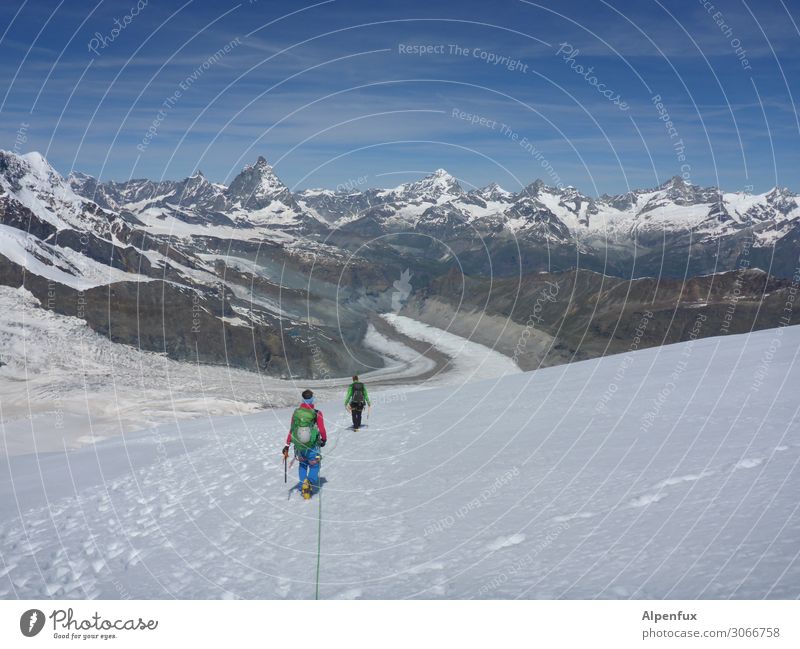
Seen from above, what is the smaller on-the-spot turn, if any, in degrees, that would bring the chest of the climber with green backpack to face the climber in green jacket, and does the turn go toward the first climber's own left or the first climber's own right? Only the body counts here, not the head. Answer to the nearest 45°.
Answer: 0° — they already face them

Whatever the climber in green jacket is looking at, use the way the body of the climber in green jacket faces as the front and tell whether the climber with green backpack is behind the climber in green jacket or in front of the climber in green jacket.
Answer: behind

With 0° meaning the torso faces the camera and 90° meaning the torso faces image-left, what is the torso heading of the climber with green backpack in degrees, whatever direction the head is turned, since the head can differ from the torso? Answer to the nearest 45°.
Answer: approximately 180°

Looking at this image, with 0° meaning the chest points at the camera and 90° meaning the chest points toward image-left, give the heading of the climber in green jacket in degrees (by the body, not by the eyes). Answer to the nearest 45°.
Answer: approximately 180°

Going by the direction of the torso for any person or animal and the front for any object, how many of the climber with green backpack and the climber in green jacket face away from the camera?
2
